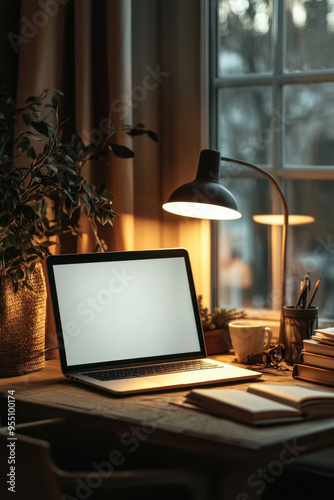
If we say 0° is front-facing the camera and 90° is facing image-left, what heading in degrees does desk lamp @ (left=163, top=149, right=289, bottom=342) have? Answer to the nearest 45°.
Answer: approximately 90°

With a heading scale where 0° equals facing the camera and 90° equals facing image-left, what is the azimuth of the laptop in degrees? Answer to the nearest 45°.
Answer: approximately 315°

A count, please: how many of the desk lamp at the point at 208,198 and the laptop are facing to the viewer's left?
1
